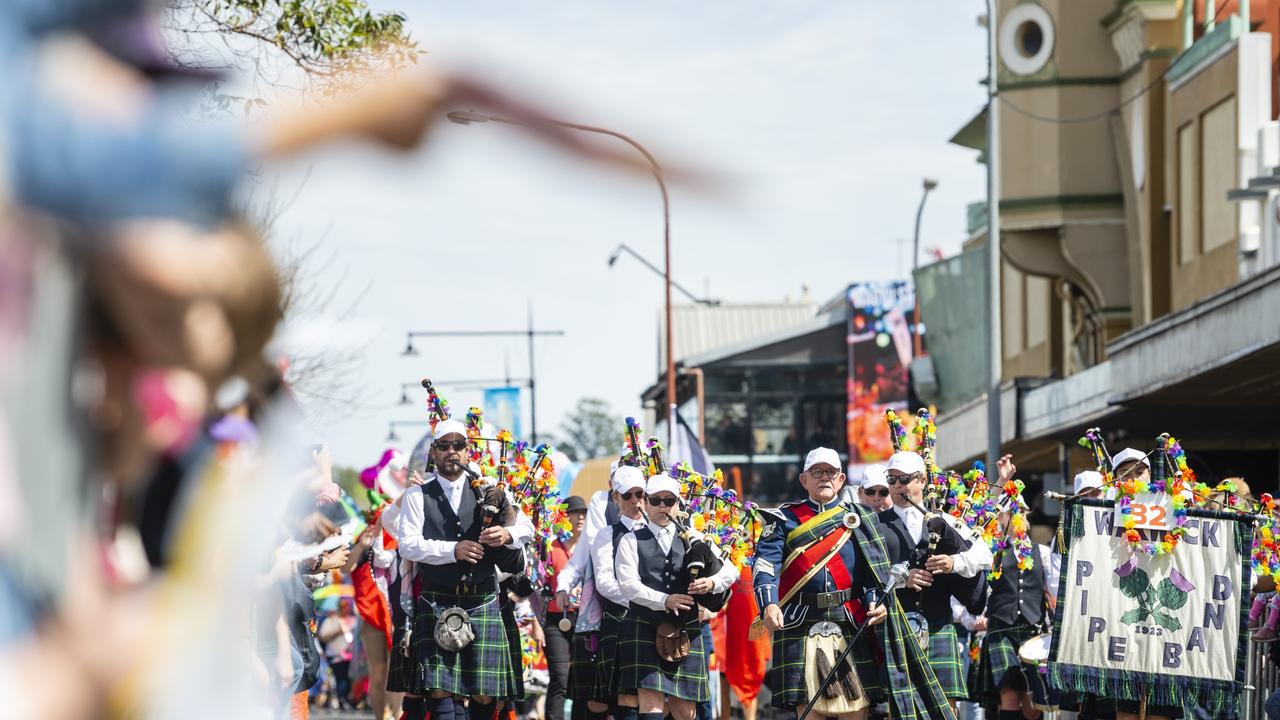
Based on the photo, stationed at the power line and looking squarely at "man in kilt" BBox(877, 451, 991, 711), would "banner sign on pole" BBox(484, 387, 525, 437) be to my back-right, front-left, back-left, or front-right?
back-right

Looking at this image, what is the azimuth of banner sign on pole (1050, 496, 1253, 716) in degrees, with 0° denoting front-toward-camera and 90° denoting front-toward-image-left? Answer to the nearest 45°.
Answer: approximately 0°

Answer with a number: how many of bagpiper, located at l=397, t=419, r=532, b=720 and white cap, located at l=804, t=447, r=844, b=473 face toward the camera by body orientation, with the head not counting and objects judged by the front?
2

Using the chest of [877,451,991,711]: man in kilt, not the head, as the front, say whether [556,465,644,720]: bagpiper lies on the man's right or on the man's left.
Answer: on the man's right

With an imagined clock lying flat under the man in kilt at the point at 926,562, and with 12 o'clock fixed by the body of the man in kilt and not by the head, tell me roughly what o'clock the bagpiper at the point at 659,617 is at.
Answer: The bagpiper is roughly at 3 o'clock from the man in kilt.

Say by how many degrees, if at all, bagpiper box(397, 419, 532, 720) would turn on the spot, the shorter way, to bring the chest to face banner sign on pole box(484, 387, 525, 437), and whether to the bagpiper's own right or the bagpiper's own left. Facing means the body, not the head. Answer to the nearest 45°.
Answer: approximately 180°

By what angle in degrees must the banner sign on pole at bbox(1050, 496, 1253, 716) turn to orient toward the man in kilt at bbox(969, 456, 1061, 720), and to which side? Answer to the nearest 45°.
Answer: approximately 135° to its right

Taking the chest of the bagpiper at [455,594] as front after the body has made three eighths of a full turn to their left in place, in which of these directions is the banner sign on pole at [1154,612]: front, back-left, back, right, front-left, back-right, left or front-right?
front-right

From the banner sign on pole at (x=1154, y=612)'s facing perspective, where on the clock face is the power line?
The power line is roughly at 6 o'clock from the banner sign on pole.

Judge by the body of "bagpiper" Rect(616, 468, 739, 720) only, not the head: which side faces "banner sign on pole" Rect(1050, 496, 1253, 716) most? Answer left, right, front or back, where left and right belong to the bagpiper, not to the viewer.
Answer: left
